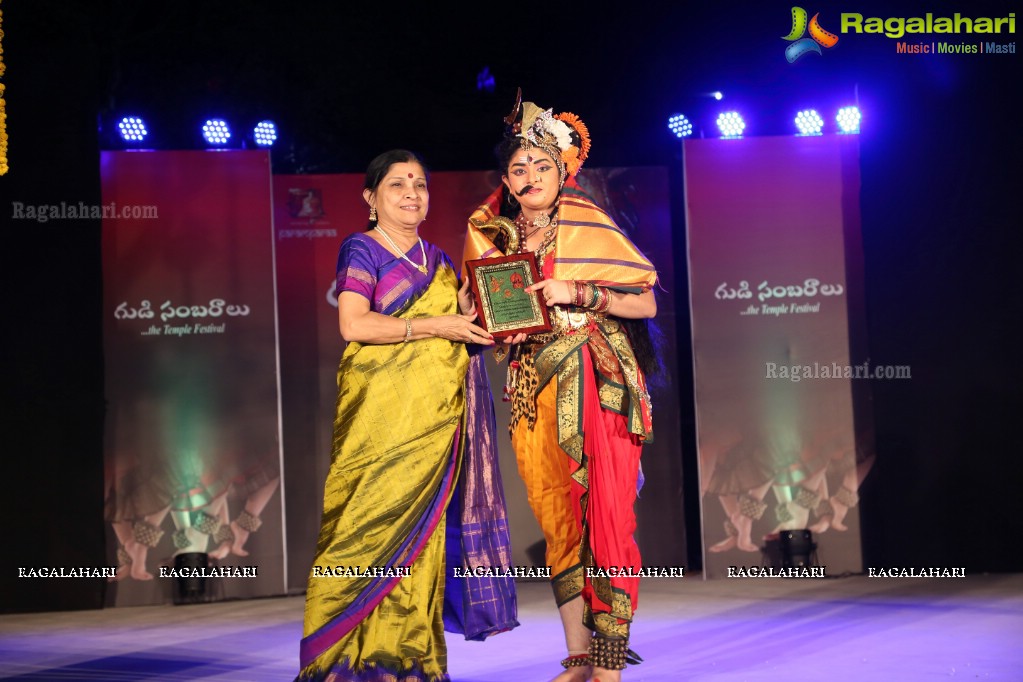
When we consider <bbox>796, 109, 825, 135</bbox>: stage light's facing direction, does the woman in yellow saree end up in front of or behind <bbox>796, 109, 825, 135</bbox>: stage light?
in front

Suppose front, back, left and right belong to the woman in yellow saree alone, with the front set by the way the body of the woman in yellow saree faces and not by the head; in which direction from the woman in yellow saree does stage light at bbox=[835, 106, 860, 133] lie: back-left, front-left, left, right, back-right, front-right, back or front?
left

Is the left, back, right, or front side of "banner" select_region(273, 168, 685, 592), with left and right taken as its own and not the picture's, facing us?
front

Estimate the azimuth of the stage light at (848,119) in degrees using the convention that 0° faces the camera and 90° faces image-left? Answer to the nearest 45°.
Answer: approximately 0°

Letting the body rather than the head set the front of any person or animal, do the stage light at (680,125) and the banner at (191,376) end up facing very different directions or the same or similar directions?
same or similar directions

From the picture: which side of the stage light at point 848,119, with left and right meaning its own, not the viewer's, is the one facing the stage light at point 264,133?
right

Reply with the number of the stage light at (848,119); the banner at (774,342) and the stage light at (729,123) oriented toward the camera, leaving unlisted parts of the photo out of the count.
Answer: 3

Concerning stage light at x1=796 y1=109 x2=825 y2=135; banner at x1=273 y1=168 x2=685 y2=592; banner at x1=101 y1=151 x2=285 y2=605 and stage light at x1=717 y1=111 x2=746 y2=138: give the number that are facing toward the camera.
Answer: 4

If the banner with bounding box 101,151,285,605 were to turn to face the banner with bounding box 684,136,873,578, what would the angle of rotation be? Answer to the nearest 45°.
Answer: approximately 90° to its left

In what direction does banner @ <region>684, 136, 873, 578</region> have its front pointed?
toward the camera

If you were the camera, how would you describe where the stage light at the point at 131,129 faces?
facing the viewer

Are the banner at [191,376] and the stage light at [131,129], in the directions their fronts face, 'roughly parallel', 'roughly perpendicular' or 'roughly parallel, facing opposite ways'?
roughly parallel

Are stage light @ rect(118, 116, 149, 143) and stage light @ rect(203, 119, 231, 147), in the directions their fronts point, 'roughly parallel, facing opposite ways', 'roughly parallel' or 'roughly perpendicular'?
roughly parallel

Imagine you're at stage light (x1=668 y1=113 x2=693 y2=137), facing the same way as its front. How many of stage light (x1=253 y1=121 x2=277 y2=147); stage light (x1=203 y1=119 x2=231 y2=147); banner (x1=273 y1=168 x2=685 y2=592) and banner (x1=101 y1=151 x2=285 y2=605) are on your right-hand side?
4

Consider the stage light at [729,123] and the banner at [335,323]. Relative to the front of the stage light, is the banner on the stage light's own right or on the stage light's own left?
on the stage light's own right
